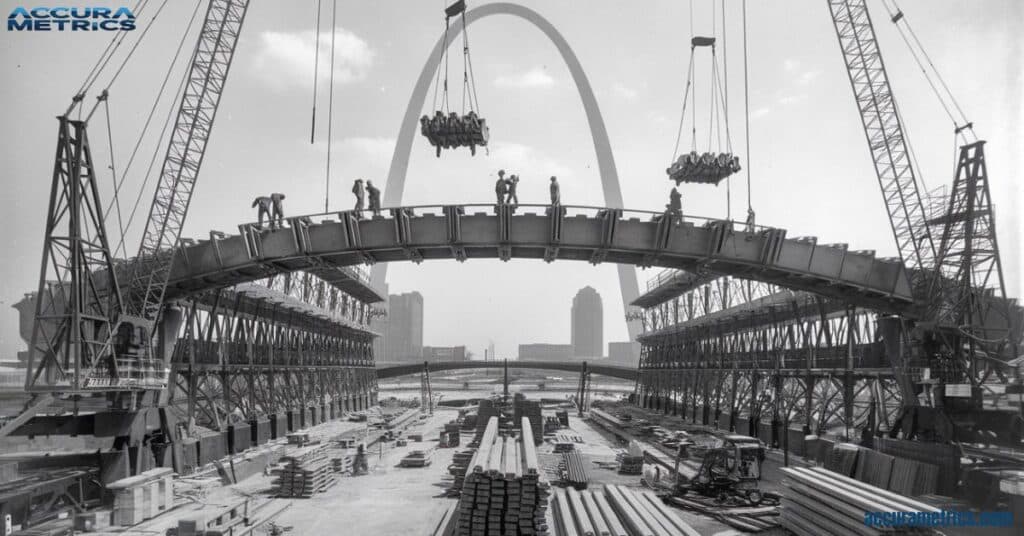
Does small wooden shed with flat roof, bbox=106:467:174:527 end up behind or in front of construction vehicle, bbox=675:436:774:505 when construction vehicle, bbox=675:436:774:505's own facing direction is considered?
in front

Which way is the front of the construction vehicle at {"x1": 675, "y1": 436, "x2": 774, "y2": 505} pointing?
to the viewer's left

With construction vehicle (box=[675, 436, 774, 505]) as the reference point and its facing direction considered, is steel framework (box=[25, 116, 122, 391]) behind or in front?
in front

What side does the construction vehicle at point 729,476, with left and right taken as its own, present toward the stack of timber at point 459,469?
front
